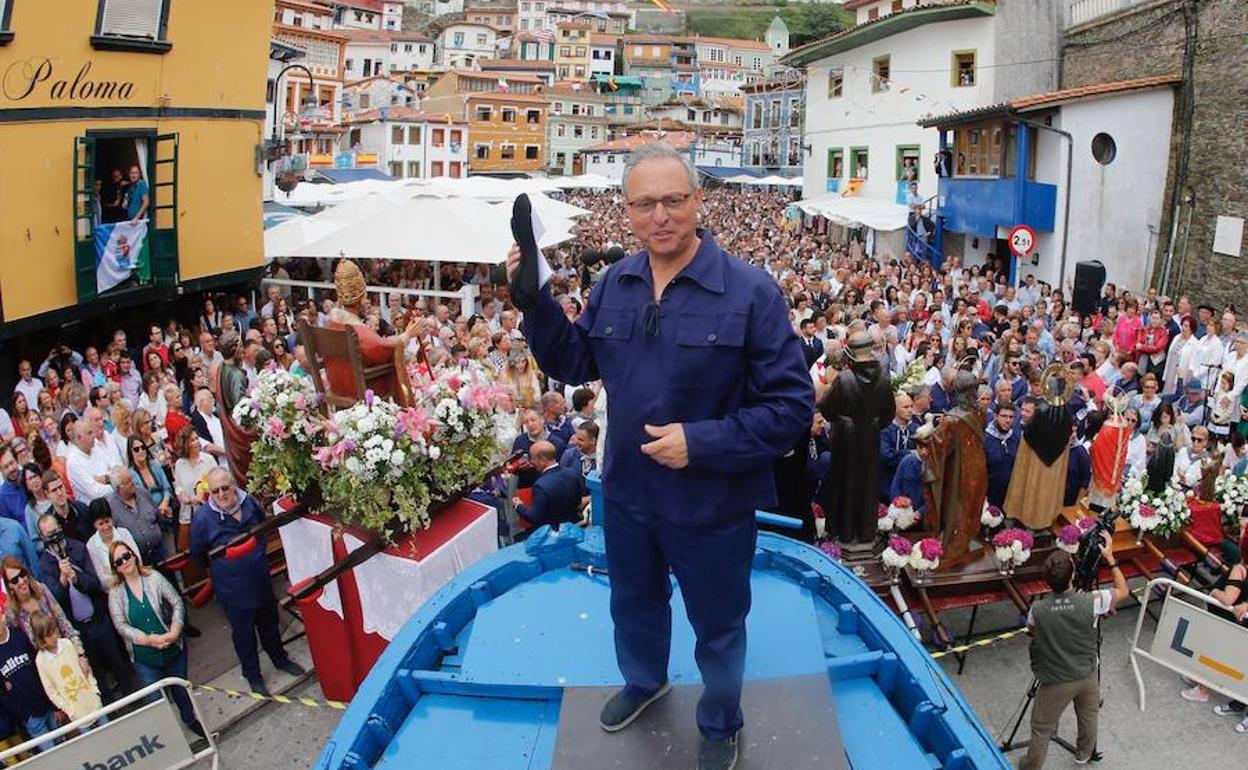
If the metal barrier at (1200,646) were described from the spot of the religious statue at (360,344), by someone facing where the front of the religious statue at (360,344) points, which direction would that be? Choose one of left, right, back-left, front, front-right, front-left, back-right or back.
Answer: front-right

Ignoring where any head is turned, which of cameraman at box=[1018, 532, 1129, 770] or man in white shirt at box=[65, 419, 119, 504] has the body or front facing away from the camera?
the cameraman

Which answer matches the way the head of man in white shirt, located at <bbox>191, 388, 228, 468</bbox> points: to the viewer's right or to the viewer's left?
to the viewer's right

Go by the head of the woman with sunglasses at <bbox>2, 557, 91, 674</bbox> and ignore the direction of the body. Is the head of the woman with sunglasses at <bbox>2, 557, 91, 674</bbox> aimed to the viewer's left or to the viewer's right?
to the viewer's right

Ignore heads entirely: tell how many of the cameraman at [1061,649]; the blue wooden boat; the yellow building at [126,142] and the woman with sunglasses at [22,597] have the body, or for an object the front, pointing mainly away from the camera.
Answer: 2

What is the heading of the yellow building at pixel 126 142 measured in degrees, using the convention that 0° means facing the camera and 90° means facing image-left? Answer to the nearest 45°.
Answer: approximately 315°

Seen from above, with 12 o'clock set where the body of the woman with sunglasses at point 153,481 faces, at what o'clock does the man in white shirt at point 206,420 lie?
The man in white shirt is roughly at 8 o'clock from the woman with sunglasses.

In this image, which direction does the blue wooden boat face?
away from the camera

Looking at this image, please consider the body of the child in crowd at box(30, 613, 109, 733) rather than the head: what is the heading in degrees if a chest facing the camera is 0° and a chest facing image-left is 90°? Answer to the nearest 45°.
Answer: approximately 315°
